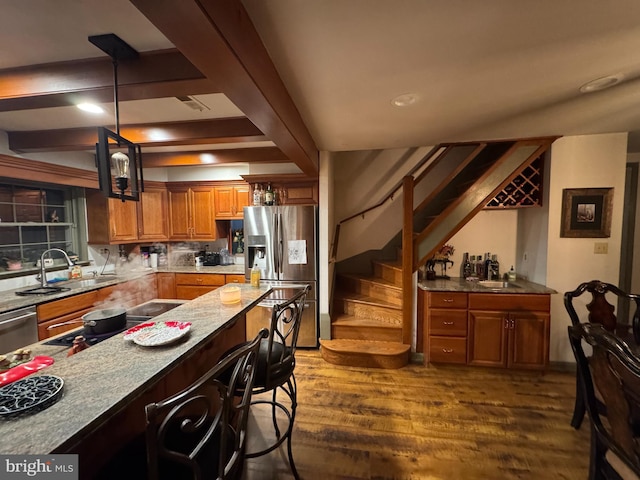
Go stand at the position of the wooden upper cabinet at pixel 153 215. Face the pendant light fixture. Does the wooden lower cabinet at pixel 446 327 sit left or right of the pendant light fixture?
left

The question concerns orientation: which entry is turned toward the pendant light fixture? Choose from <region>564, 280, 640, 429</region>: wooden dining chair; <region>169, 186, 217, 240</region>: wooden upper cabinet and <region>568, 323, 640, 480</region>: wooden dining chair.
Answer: the wooden upper cabinet

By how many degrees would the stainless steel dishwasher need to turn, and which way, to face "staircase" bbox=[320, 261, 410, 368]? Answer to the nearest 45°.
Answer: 0° — it already faces it

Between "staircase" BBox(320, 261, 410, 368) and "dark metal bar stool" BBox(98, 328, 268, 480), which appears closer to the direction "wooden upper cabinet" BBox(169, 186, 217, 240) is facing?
the dark metal bar stool

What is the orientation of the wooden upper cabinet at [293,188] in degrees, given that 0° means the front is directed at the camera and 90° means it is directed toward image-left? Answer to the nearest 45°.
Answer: approximately 0°

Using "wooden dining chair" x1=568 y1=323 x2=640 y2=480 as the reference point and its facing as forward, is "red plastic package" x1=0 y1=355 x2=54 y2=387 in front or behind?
behind

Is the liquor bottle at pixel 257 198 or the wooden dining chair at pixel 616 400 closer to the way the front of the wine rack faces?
the wooden dining chair

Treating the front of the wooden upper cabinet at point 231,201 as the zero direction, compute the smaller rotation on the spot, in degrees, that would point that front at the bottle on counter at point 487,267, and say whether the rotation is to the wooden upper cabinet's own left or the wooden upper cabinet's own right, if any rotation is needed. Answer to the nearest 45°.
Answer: approximately 45° to the wooden upper cabinet's own left
